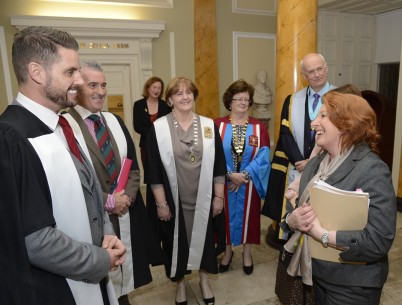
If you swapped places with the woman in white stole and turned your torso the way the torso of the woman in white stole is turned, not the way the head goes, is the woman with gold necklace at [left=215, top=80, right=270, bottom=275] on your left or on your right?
on your left

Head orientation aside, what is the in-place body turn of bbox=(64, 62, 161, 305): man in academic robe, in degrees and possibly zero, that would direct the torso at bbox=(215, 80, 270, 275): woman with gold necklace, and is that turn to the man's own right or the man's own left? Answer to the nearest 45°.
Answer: approximately 90° to the man's own left

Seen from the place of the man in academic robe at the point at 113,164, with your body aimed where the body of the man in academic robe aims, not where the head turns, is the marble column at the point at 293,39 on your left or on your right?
on your left

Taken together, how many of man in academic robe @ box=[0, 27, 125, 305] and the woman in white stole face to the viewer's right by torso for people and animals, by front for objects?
1

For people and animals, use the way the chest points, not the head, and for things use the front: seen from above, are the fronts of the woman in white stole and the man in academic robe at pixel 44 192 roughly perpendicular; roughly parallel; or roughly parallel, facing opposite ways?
roughly perpendicular

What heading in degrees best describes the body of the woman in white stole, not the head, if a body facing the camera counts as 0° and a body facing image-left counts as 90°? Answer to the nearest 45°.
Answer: approximately 0°

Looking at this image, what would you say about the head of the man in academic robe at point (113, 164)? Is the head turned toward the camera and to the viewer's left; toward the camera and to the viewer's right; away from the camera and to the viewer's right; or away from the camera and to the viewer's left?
toward the camera and to the viewer's right

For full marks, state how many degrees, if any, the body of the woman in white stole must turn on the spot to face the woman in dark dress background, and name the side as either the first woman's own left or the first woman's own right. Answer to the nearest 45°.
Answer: approximately 180°

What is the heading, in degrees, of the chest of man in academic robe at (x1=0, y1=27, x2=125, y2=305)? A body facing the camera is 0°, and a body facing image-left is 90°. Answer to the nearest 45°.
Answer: approximately 270°

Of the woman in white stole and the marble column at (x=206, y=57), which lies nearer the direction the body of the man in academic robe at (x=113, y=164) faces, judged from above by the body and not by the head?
the woman in white stole

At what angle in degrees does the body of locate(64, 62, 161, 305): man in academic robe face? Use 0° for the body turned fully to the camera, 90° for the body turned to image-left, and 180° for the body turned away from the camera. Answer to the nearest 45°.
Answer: approximately 315°
